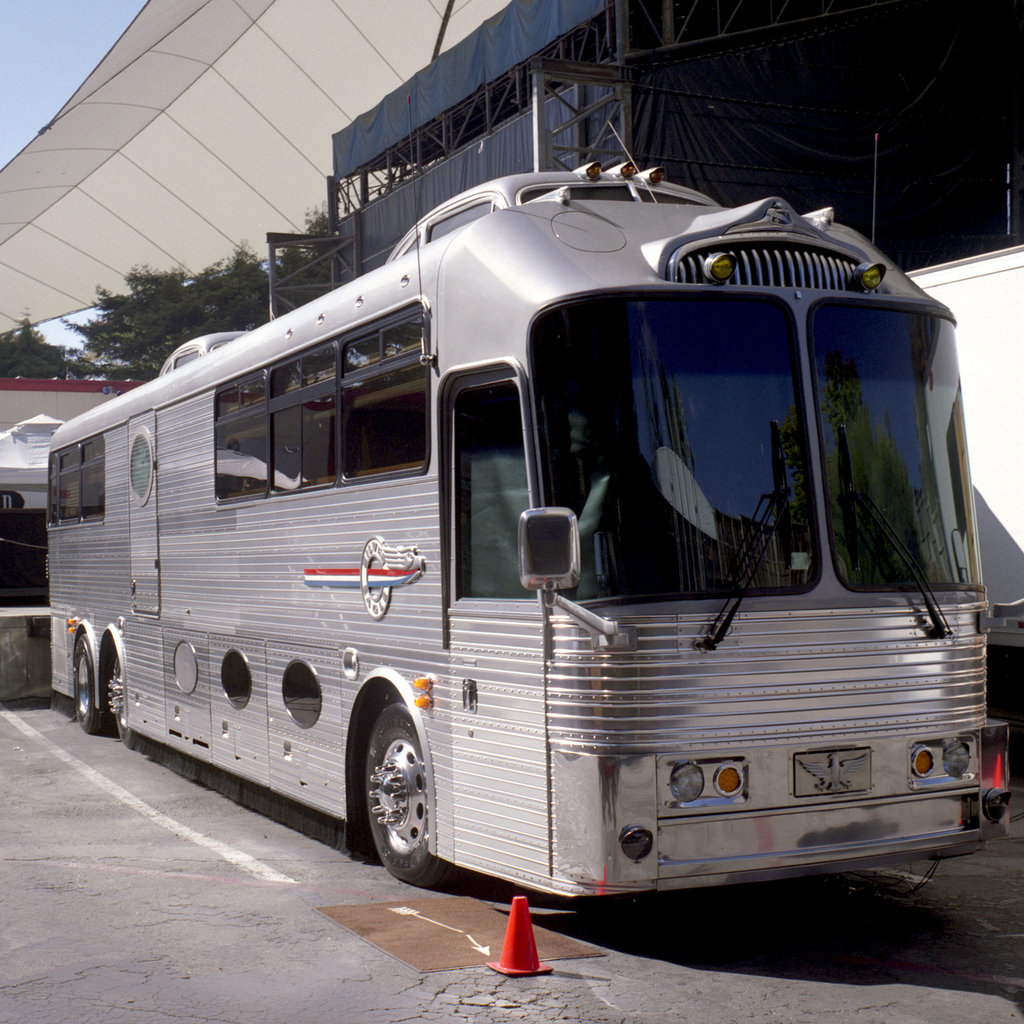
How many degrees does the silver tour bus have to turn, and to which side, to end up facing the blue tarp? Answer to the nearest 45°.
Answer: approximately 135° to its left

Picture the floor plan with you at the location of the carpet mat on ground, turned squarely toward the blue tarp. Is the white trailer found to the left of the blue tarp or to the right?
right

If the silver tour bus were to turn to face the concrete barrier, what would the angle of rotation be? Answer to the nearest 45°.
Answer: approximately 180°

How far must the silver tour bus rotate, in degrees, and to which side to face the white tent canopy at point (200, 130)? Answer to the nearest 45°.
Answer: approximately 135° to its left

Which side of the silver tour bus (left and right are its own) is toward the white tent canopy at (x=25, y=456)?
back

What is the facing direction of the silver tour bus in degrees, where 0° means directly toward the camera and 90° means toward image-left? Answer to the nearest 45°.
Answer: approximately 315°
